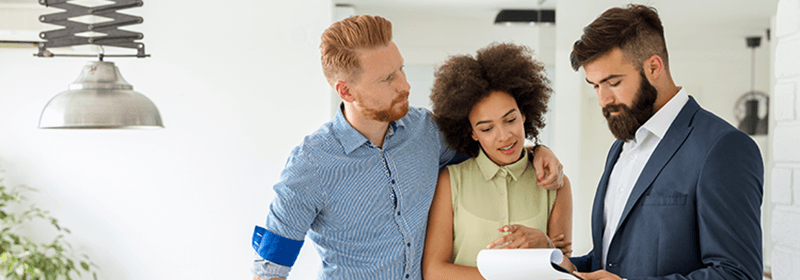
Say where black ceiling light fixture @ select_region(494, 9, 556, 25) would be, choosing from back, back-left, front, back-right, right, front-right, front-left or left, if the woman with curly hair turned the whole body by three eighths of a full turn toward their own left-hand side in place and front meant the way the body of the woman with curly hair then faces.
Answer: front-left

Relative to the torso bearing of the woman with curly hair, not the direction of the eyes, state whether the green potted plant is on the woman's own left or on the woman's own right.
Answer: on the woman's own right

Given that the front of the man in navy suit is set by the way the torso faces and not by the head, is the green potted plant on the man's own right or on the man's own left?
on the man's own right

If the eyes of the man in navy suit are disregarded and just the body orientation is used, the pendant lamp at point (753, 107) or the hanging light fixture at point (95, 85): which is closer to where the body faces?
the hanging light fixture

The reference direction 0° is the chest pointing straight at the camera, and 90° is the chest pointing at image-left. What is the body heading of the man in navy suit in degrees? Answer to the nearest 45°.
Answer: approximately 45°

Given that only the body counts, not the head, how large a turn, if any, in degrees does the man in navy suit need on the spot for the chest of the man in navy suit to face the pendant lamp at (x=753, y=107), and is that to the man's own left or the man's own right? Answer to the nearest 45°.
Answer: approximately 135° to the man's own right

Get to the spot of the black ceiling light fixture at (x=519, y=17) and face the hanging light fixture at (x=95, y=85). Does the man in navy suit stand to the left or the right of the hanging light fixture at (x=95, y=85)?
left

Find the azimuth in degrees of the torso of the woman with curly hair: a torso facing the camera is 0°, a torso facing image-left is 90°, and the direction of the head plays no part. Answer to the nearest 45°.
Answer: approximately 0°
